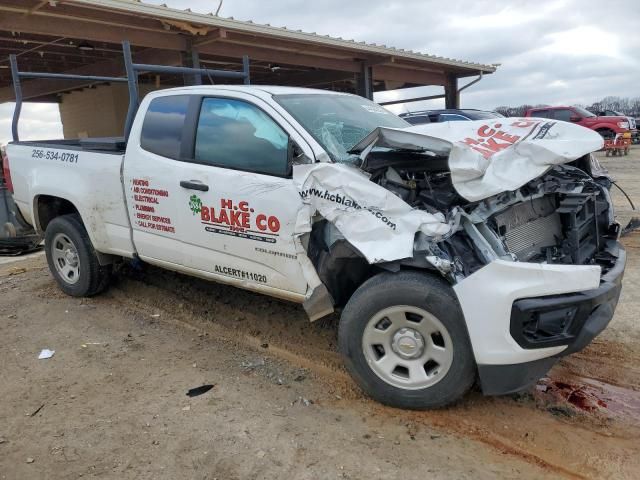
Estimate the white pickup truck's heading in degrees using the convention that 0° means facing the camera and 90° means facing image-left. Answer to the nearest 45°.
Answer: approximately 315°

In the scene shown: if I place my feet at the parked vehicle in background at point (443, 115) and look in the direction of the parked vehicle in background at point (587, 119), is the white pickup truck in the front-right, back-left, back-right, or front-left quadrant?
back-right

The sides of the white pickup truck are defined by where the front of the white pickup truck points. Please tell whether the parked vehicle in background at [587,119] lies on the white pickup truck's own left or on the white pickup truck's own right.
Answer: on the white pickup truck's own left

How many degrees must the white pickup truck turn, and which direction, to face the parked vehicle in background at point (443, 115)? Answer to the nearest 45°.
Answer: approximately 135° to its left
